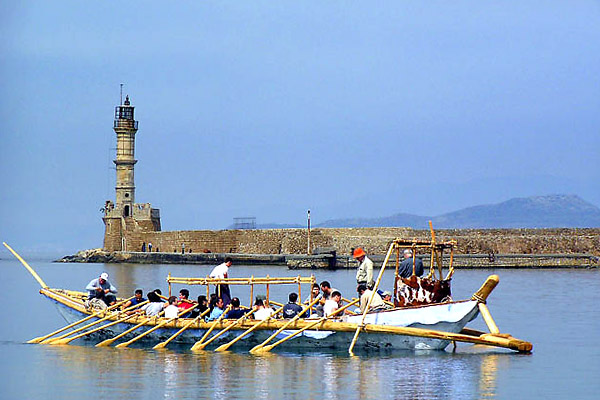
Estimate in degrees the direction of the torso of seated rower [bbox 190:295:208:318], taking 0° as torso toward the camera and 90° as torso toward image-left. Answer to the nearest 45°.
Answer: approximately 270°

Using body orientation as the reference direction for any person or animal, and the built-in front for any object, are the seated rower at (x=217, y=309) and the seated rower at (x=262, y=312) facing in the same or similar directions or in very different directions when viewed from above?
same or similar directions

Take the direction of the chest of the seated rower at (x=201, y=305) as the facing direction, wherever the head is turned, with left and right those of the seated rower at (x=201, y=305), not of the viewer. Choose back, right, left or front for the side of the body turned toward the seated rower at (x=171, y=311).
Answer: back

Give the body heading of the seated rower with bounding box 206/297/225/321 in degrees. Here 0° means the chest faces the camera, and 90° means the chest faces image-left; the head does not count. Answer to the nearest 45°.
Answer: approximately 270°

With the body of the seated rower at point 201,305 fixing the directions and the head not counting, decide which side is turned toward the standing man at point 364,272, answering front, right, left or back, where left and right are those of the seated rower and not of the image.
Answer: front

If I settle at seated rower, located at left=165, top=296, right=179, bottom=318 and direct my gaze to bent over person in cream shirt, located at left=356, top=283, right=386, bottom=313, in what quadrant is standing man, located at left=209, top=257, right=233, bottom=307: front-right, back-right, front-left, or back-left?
front-left

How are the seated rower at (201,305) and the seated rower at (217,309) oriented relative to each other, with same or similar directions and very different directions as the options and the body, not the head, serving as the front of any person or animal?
same or similar directions

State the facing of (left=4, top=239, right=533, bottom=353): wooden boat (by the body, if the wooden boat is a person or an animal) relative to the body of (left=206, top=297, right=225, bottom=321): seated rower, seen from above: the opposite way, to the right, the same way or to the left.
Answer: the opposite way

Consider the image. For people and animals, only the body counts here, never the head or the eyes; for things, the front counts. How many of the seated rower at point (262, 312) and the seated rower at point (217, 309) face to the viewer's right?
2

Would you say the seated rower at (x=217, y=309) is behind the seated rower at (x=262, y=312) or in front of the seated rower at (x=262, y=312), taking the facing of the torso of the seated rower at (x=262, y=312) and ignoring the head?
behind

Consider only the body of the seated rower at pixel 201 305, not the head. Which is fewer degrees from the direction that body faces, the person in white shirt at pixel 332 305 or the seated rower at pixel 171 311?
the person in white shirt

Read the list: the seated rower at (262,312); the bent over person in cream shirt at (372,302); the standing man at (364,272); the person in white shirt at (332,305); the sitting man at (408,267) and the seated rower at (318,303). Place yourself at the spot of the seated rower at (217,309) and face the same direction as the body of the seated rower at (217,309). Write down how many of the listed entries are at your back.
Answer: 0

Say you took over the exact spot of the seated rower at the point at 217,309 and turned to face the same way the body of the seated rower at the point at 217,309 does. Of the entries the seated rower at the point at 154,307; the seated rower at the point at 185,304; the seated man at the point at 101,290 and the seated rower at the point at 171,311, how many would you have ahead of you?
0

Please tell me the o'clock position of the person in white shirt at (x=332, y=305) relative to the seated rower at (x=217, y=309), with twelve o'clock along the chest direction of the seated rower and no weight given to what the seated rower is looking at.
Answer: The person in white shirt is roughly at 1 o'clock from the seated rower.

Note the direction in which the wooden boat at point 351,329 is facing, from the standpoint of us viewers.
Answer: facing to the left of the viewer

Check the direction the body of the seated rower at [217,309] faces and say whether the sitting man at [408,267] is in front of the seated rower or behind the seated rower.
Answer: in front
